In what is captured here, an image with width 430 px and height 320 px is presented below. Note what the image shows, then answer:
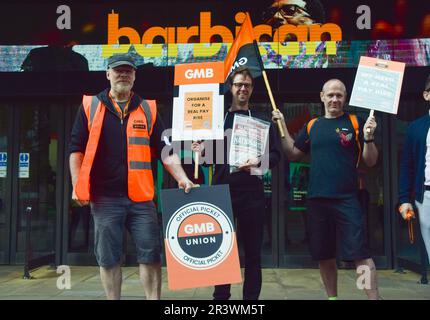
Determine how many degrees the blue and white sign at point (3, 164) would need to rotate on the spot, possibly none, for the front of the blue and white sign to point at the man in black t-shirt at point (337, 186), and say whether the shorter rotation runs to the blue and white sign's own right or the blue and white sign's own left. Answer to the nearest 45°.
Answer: approximately 45° to the blue and white sign's own left

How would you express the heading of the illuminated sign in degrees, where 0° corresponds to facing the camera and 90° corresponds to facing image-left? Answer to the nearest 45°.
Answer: approximately 0°

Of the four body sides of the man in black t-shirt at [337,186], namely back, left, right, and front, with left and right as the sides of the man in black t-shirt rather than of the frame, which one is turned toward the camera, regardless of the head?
front

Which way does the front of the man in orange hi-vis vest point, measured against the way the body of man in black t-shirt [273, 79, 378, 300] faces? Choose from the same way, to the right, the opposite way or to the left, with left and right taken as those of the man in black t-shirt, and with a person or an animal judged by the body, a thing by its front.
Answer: the same way

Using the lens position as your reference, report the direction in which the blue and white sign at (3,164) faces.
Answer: facing the viewer

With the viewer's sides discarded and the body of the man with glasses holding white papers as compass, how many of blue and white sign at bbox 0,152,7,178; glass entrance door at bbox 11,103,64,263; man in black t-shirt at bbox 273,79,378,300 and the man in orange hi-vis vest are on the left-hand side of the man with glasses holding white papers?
1

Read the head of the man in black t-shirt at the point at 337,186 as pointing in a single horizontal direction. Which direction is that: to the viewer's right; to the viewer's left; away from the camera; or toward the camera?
toward the camera

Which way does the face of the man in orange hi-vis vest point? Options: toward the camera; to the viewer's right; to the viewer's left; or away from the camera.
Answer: toward the camera

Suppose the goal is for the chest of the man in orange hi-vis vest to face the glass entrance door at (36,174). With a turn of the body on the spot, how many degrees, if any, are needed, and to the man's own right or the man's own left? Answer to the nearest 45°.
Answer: approximately 180°

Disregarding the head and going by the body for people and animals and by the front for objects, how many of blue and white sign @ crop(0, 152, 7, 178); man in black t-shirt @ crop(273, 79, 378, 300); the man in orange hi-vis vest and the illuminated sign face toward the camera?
4

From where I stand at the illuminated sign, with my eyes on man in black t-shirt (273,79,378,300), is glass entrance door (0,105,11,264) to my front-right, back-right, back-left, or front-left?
back-right

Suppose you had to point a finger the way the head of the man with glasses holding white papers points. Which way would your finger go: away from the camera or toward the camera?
toward the camera

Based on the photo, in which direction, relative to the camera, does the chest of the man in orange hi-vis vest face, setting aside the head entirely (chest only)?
toward the camera

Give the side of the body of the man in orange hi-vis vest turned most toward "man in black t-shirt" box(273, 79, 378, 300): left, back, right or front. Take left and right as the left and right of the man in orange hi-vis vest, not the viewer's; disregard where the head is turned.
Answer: left

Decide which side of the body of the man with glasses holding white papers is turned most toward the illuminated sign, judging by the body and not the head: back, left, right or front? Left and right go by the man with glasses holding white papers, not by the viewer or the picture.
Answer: back
